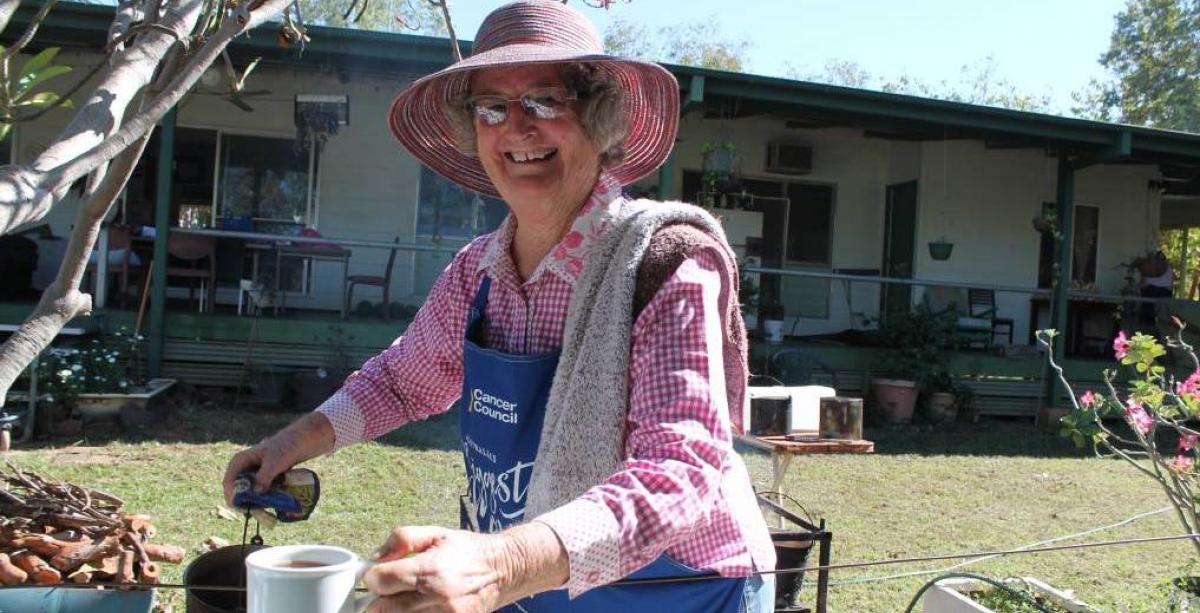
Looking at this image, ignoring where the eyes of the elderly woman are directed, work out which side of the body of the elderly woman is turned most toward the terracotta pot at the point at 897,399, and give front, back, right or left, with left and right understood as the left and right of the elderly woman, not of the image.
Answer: back

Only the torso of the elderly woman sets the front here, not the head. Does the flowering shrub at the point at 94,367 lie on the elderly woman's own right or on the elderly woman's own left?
on the elderly woman's own right

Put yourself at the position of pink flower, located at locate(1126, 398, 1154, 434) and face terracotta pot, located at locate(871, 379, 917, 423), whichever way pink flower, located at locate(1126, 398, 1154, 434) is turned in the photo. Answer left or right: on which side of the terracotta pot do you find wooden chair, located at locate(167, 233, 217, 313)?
left

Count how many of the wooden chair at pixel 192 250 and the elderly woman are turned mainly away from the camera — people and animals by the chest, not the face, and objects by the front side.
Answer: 1

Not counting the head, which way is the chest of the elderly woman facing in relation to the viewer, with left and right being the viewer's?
facing the viewer and to the left of the viewer
